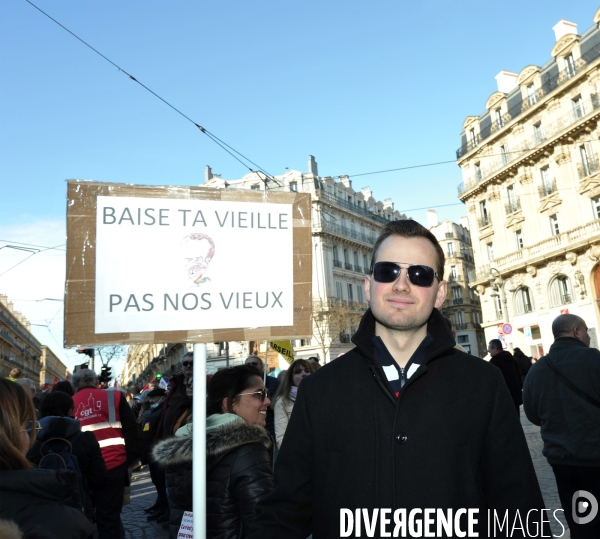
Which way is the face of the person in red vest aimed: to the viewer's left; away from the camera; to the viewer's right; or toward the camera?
away from the camera

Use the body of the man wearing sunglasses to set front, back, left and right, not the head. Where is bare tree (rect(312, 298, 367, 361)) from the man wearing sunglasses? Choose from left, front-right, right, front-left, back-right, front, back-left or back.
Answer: back

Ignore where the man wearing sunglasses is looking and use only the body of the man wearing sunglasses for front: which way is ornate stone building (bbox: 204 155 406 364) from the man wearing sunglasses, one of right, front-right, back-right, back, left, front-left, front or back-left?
back

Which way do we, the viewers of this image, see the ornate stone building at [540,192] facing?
facing the viewer and to the left of the viewer
